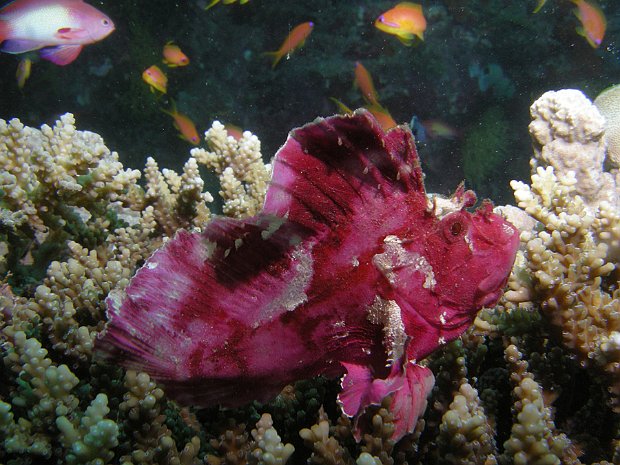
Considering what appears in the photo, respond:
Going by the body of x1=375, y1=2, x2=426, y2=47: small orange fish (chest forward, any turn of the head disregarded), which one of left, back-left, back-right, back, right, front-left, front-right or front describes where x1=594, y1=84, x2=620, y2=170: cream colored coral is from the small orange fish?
back-left

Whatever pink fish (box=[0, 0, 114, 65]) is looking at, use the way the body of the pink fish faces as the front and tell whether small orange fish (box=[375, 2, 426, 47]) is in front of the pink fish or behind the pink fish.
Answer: in front

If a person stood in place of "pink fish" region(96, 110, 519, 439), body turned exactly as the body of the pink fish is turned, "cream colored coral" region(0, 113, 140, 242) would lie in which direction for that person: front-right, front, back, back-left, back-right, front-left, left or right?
back-left

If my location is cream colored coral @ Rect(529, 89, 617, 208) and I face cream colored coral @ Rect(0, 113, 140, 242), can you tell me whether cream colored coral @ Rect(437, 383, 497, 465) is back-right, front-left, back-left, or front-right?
front-left

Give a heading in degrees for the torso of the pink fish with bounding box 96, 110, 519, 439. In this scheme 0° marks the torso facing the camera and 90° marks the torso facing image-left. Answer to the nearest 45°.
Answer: approximately 270°

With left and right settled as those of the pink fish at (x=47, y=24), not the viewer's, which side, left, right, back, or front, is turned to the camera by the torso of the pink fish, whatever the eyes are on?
right

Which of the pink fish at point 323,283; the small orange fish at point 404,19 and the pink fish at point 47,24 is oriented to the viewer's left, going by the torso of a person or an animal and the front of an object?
the small orange fish

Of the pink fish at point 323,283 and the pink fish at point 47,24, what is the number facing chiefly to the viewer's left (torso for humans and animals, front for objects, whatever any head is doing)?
0

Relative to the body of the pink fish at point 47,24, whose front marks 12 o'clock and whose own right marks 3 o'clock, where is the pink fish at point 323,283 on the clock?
the pink fish at point 323,283 is roughly at 3 o'clock from the pink fish at point 47,24.

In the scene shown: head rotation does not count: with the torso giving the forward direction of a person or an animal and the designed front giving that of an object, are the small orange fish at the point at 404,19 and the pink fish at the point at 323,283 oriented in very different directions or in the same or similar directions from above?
very different directions

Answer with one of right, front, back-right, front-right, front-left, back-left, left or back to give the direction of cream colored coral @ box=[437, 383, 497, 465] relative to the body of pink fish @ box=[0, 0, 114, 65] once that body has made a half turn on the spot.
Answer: left

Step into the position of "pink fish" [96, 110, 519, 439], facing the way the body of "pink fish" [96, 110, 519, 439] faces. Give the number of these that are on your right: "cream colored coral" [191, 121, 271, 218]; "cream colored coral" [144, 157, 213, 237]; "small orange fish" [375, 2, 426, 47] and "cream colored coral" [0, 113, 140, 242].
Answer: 0

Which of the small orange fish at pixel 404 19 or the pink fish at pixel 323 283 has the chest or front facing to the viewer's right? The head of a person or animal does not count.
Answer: the pink fish

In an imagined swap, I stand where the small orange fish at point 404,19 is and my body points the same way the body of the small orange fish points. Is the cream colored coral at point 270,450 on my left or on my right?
on my left

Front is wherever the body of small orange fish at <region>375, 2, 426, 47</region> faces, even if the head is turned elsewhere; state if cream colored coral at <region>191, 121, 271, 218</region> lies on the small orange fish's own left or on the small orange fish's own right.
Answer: on the small orange fish's own left

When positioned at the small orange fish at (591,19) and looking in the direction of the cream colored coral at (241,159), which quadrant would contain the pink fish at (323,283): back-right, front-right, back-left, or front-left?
front-left
